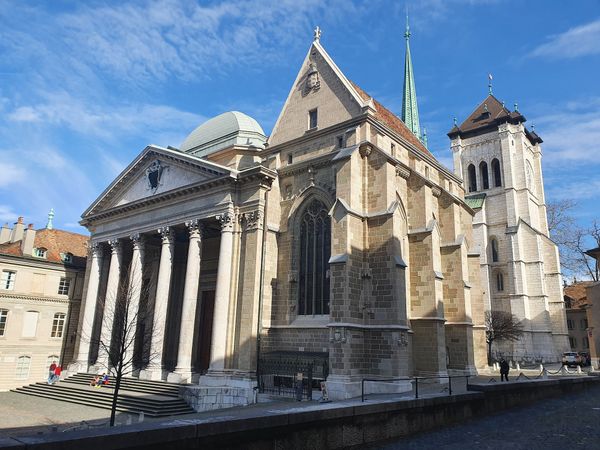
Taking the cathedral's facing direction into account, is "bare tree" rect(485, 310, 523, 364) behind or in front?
behind

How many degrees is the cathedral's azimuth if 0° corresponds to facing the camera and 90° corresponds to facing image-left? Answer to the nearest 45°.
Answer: approximately 45°

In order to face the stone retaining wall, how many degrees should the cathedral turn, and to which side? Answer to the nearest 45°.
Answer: approximately 45° to its left

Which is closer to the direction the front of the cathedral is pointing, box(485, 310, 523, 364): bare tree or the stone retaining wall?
the stone retaining wall

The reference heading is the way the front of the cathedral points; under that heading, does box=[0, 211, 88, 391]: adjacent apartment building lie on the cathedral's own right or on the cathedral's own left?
on the cathedral's own right

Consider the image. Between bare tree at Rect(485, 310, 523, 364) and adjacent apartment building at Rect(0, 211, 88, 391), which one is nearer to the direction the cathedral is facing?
the adjacent apartment building
